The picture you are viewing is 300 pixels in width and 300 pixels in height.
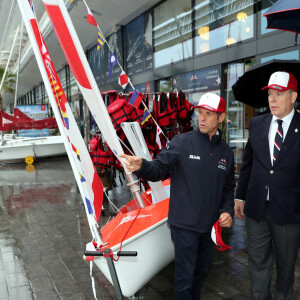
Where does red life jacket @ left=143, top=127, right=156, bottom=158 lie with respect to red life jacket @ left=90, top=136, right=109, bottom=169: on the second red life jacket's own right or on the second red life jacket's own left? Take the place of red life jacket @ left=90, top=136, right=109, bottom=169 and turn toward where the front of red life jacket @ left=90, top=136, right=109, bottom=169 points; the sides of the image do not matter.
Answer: on the second red life jacket's own left

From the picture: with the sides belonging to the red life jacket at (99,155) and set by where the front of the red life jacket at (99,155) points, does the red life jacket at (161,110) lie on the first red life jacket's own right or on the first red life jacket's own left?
on the first red life jacket's own left

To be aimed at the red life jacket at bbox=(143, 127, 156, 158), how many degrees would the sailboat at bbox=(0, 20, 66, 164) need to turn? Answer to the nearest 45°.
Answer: approximately 90° to its left

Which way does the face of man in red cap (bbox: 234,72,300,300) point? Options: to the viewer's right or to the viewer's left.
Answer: to the viewer's left

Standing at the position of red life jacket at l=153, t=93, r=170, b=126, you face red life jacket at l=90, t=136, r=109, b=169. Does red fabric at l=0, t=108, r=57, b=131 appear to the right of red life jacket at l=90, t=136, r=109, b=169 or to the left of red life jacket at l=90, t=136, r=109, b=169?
right

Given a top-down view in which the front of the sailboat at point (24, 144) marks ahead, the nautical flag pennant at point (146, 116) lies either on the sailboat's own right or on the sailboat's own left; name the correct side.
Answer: on the sailboat's own left

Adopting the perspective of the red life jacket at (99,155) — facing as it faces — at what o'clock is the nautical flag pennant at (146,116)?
The nautical flag pennant is roughly at 9 o'clock from the red life jacket.

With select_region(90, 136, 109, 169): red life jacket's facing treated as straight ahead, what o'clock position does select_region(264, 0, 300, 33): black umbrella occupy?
The black umbrella is roughly at 9 o'clock from the red life jacket.

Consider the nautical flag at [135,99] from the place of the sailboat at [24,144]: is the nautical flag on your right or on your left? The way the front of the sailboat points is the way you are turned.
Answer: on your left

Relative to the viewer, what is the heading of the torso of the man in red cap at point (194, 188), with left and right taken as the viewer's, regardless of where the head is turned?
facing the viewer

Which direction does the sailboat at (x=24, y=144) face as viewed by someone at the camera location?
facing to the left of the viewer

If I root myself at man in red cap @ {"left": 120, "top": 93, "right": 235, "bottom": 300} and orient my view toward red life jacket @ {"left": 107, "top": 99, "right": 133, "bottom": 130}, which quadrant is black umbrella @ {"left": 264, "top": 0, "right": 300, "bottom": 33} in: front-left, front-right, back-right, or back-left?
front-right
